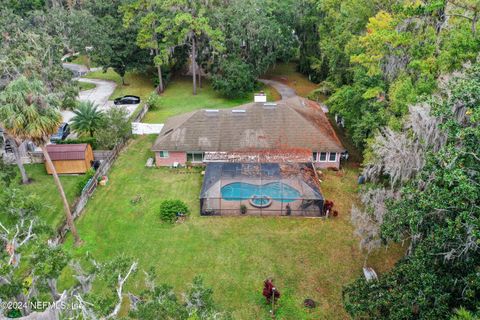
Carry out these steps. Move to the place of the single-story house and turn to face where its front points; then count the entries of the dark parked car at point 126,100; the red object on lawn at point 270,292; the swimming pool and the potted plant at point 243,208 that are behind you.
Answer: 3

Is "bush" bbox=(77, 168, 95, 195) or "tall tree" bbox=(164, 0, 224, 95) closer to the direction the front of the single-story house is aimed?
the tall tree

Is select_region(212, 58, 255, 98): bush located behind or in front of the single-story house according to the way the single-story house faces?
in front

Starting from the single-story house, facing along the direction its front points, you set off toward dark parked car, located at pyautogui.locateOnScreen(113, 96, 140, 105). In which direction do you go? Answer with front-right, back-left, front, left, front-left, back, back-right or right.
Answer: front-left

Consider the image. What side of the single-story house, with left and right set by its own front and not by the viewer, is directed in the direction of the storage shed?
left

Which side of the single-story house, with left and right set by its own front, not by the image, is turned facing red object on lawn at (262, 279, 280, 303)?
back

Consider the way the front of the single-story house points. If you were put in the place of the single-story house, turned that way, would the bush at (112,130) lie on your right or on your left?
on your left

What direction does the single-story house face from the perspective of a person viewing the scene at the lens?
facing away from the viewer

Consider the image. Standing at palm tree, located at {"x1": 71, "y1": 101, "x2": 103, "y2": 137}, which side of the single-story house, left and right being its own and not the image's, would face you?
left

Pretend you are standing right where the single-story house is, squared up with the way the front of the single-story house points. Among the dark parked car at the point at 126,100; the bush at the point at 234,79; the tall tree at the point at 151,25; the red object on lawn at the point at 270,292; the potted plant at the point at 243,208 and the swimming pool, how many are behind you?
3

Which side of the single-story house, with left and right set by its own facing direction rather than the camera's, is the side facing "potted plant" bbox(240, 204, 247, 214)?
back

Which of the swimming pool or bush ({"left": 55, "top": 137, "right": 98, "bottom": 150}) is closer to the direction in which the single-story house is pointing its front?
the bush

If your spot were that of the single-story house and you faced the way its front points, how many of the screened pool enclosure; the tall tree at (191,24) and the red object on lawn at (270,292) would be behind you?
2

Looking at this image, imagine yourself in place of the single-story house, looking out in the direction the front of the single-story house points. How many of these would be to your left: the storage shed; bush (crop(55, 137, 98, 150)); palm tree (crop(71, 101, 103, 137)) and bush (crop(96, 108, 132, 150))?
4

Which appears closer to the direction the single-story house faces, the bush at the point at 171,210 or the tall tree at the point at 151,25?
the tall tree

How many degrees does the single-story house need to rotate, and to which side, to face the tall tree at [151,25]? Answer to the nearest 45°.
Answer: approximately 45° to its left

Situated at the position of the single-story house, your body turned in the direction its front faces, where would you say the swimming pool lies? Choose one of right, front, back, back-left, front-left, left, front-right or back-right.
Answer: back
